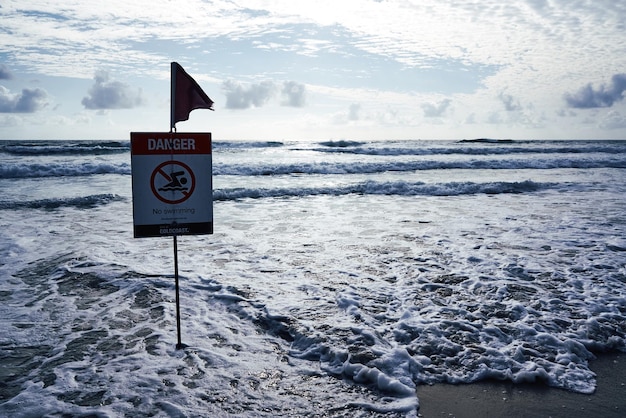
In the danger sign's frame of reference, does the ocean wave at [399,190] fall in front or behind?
behind

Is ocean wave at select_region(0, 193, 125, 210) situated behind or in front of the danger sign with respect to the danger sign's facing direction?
behind

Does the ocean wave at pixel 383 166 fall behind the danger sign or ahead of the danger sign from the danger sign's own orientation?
behind

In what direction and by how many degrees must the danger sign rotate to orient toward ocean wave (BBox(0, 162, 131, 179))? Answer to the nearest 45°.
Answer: approximately 180°

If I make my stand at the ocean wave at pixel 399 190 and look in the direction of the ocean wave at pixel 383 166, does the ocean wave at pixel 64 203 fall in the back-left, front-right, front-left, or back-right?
back-left

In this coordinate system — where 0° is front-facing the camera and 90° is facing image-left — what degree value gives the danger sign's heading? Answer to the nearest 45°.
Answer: approximately 0°
